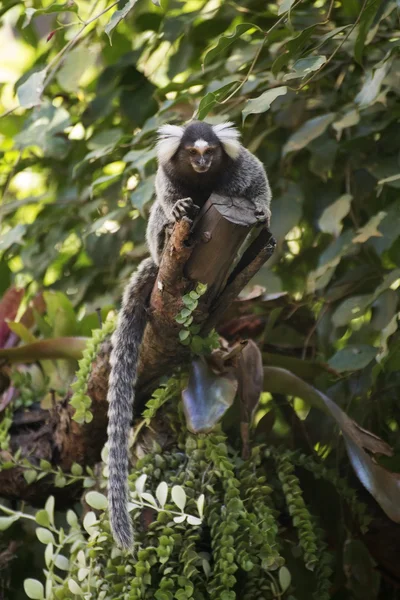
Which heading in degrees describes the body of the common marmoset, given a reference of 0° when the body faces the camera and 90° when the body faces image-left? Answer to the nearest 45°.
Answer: approximately 0°

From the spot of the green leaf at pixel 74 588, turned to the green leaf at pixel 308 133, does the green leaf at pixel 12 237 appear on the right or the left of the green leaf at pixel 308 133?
left

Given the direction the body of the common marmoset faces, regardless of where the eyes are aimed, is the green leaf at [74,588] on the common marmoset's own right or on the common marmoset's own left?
on the common marmoset's own right
